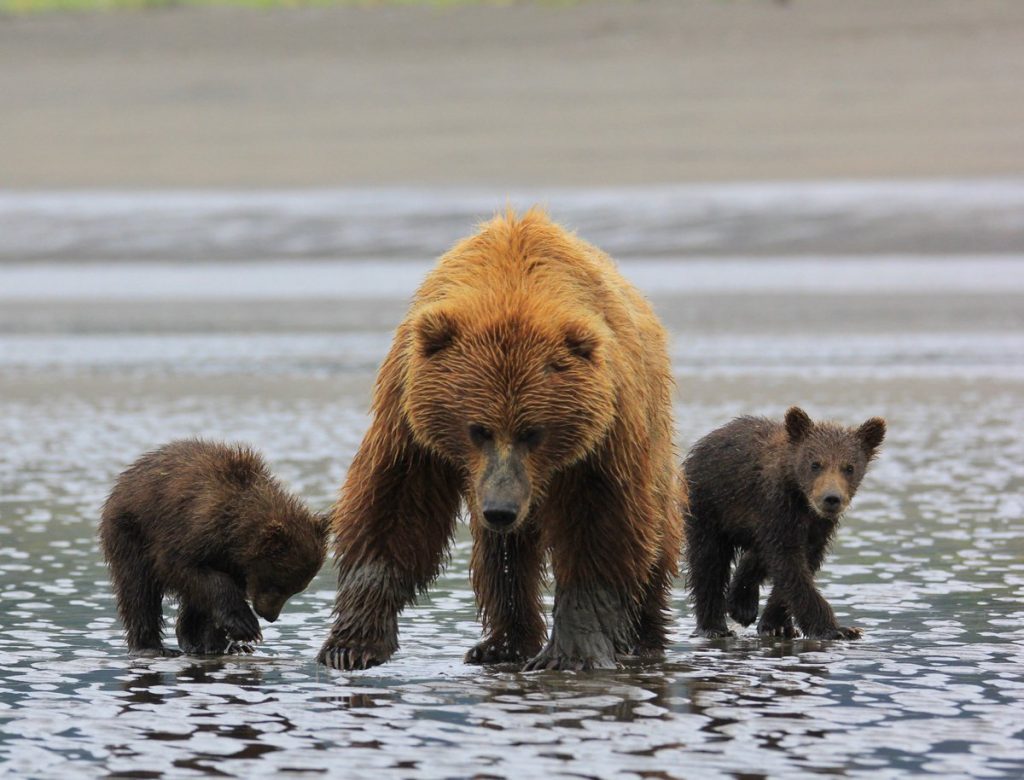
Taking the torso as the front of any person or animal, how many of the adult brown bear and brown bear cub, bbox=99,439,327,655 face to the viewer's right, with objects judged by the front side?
1

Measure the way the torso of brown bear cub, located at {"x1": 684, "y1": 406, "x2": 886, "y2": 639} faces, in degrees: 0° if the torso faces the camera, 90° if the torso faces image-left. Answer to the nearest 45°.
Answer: approximately 315°

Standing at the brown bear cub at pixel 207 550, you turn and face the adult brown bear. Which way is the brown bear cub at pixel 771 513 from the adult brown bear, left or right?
left

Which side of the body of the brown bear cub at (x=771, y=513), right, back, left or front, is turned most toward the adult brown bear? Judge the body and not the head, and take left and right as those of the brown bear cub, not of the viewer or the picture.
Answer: right

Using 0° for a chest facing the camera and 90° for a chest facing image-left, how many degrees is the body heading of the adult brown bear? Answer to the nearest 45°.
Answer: approximately 0°

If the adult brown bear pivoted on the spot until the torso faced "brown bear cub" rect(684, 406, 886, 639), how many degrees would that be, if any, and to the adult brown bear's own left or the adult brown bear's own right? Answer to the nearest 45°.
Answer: approximately 135° to the adult brown bear's own left

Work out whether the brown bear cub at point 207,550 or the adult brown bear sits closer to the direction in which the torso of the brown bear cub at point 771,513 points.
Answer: the adult brown bear

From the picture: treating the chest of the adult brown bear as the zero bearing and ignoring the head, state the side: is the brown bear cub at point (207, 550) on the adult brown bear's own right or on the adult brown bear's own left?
on the adult brown bear's own right

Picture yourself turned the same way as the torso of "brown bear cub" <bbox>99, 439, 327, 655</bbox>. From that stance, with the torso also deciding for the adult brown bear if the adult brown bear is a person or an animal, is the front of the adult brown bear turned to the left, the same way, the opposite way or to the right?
to the right

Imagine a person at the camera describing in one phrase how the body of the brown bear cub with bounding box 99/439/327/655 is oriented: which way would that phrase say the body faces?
to the viewer's right

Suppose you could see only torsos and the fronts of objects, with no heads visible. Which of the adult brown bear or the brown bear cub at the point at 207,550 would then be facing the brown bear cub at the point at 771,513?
the brown bear cub at the point at 207,550

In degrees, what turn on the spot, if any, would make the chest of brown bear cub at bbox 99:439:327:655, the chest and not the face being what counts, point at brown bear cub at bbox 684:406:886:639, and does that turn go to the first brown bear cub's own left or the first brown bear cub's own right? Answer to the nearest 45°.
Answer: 0° — it already faces it
